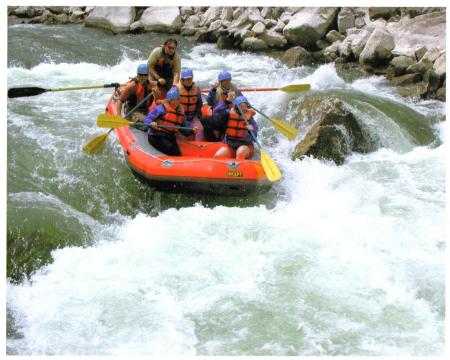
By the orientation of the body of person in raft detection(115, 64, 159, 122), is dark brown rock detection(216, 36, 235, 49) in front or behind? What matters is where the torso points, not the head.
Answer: behind

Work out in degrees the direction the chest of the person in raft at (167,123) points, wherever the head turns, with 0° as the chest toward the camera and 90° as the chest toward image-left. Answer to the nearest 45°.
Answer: approximately 315°

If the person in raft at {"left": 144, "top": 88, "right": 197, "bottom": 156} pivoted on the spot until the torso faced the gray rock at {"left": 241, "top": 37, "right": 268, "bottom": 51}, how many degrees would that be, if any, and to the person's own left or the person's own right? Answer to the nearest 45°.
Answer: approximately 135° to the person's own left

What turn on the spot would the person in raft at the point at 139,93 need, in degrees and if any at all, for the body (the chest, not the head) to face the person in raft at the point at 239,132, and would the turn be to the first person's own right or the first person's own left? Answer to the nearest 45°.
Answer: approximately 45° to the first person's own left

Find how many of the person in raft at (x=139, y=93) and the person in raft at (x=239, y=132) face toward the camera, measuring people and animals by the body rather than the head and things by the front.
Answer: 2

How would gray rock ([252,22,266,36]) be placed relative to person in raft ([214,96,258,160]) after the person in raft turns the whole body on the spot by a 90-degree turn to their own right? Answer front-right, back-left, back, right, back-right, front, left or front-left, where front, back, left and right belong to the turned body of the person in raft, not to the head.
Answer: right

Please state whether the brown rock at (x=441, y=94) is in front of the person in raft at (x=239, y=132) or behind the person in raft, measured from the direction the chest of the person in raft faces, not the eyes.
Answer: behind

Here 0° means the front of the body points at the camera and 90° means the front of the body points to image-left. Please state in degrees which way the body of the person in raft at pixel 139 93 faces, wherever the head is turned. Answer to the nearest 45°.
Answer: approximately 0°
